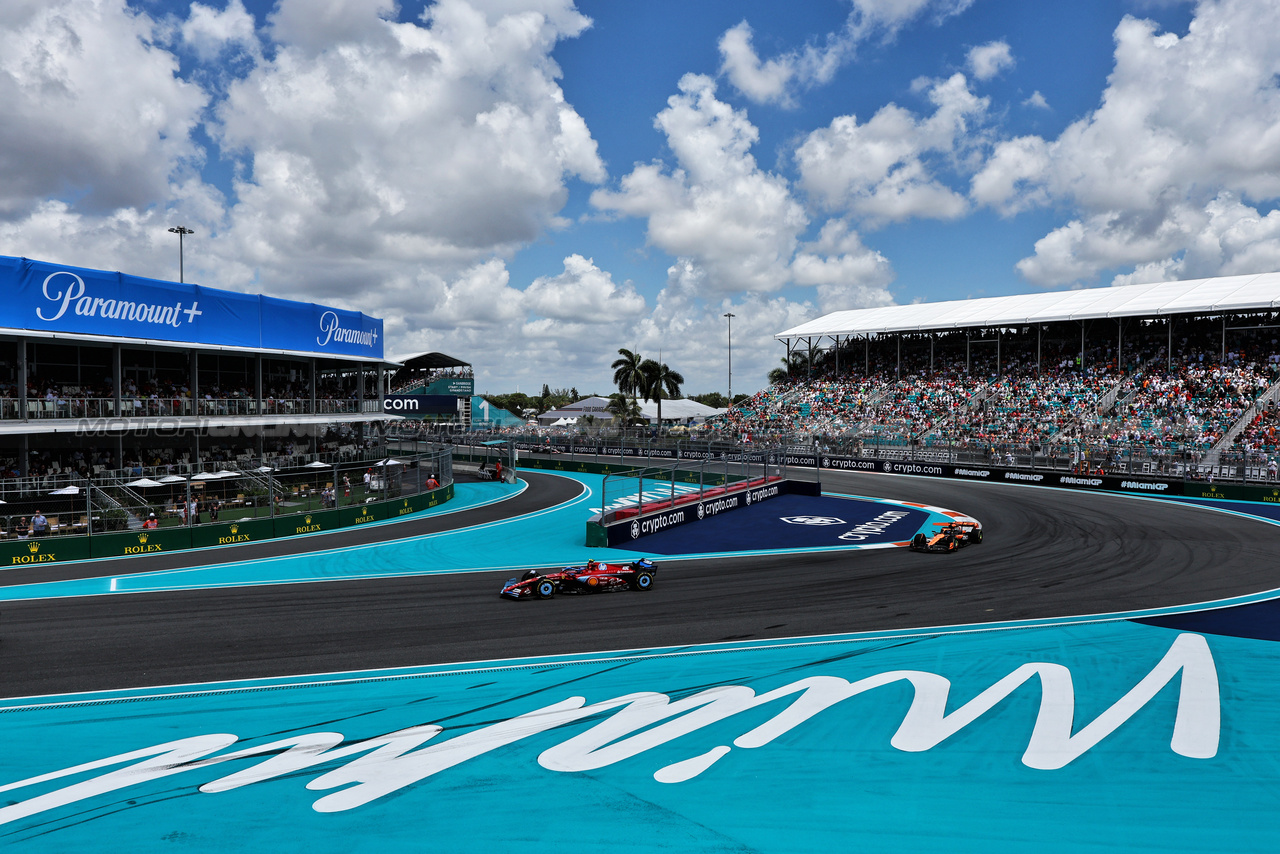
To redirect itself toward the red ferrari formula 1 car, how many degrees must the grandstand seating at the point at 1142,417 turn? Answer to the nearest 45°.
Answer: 0° — it already faces it

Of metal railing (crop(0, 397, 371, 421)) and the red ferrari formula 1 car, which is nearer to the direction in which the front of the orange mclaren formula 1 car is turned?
the red ferrari formula 1 car

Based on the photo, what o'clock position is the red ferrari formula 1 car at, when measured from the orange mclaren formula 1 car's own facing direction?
The red ferrari formula 1 car is roughly at 12 o'clock from the orange mclaren formula 1 car.

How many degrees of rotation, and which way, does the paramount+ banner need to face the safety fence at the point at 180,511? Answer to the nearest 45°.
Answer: approximately 45° to its right

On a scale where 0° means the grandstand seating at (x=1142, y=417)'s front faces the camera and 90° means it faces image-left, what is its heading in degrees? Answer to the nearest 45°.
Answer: approximately 45°

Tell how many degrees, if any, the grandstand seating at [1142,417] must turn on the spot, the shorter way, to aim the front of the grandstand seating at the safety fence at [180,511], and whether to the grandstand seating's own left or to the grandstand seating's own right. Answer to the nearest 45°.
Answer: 0° — it already faces it

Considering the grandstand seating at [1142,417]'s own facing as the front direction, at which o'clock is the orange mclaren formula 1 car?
The orange mclaren formula 1 car is roughly at 11 o'clock from the grandstand seating.

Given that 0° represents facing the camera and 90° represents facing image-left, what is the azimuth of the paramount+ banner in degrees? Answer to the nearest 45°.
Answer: approximately 315°
